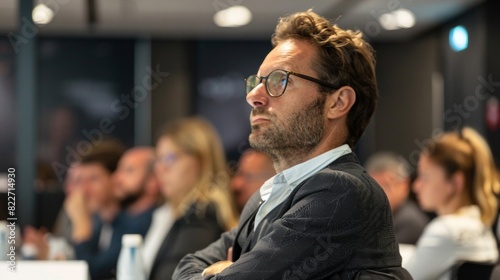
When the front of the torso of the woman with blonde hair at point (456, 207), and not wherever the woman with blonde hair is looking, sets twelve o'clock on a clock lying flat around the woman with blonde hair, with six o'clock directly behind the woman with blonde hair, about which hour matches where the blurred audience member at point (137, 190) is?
The blurred audience member is roughly at 12 o'clock from the woman with blonde hair.

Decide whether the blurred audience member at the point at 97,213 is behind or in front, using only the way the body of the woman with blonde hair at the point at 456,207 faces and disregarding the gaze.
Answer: in front

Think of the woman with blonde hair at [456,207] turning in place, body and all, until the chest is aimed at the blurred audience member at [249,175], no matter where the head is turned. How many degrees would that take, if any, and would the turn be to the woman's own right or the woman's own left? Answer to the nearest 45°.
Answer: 0° — they already face them

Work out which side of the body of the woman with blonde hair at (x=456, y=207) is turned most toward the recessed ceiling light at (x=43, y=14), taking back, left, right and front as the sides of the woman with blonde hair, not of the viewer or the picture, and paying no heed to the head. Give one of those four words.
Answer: front

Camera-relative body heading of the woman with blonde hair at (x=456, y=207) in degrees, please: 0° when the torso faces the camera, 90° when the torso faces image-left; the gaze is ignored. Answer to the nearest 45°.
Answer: approximately 90°

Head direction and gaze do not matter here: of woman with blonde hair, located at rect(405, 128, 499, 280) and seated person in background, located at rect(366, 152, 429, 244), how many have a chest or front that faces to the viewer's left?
2

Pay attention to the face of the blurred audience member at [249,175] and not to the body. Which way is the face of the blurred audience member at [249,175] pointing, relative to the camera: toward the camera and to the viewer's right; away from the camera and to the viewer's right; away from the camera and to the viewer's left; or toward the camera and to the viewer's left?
toward the camera and to the viewer's left

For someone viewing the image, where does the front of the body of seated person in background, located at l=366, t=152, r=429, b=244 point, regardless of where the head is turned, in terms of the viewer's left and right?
facing to the left of the viewer

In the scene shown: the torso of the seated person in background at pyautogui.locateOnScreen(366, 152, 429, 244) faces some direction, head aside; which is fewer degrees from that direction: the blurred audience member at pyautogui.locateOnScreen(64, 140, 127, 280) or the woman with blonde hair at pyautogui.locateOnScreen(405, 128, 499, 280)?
the blurred audience member
